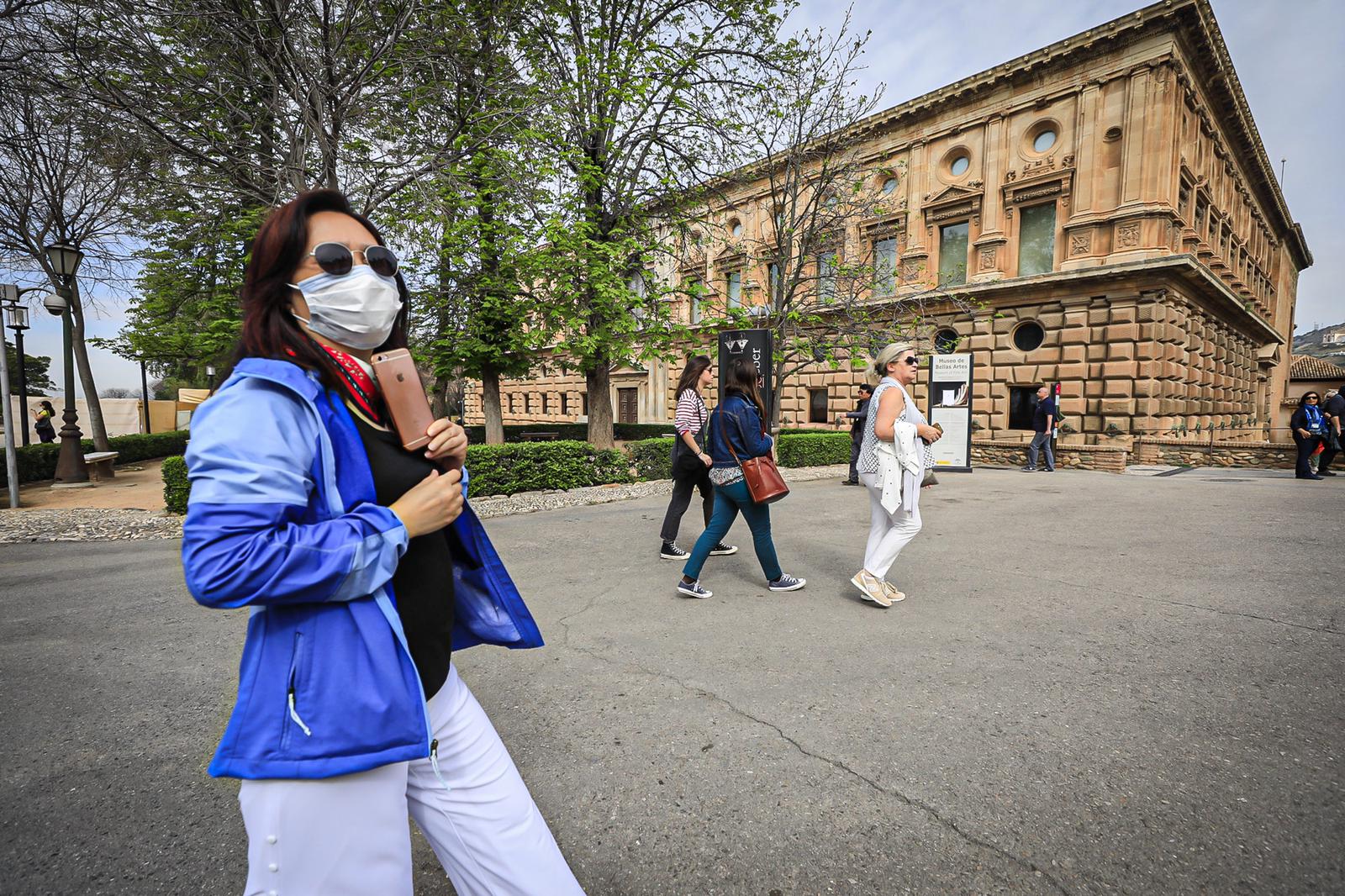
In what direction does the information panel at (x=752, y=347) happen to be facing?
toward the camera

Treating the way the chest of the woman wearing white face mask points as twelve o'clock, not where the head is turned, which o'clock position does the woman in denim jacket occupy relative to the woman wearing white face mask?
The woman in denim jacket is roughly at 9 o'clock from the woman wearing white face mask.

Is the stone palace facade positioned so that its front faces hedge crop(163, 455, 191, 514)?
yes

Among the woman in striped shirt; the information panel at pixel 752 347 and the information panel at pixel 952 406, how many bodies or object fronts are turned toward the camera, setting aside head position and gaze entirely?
2

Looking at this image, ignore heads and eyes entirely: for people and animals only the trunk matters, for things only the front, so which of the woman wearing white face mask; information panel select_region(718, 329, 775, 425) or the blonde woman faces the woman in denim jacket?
the information panel

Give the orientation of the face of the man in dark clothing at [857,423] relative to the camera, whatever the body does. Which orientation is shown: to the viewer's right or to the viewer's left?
to the viewer's left

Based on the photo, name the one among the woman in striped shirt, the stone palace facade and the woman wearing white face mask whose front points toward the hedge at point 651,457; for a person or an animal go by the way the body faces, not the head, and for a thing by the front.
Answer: the stone palace facade

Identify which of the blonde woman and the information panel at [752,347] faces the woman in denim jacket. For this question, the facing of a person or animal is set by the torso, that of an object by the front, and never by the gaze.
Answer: the information panel

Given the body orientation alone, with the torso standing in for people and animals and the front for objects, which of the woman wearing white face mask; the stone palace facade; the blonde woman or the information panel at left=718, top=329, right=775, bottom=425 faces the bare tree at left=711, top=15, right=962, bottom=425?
the stone palace facade
